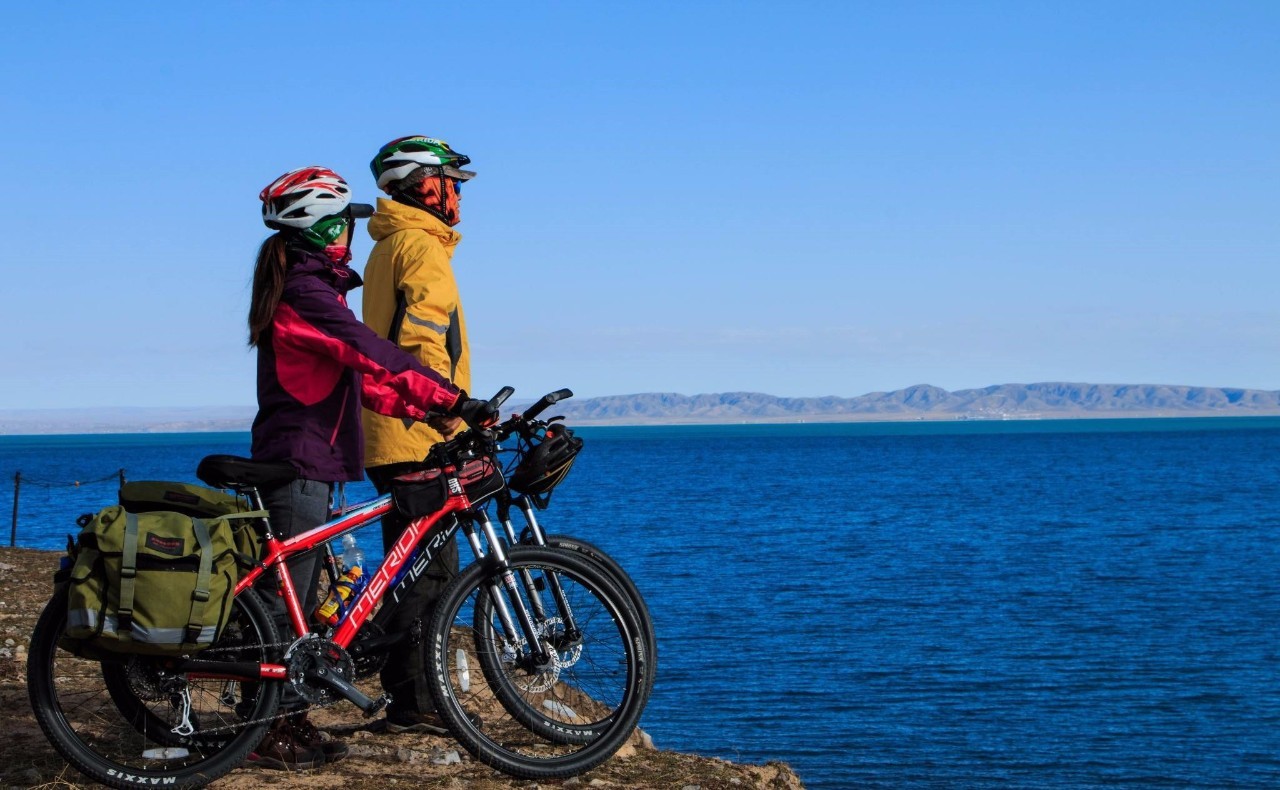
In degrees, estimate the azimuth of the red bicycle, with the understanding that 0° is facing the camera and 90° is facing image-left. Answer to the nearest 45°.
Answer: approximately 270°

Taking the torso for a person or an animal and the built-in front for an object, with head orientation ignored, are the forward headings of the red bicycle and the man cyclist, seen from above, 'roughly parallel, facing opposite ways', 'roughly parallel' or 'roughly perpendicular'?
roughly parallel

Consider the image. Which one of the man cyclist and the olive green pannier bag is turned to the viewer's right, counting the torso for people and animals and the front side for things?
the man cyclist

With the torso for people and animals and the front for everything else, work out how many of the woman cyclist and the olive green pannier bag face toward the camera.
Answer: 1

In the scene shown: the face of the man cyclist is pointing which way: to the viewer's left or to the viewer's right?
to the viewer's right

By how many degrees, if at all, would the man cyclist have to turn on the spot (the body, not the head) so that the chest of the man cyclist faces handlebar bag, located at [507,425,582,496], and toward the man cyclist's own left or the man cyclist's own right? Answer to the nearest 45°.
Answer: approximately 45° to the man cyclist's own right

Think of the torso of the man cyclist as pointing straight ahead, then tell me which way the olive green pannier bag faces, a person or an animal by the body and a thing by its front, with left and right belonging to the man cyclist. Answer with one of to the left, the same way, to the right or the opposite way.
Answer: to the right

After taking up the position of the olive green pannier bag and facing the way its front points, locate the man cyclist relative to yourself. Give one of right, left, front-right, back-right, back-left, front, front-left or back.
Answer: back-left

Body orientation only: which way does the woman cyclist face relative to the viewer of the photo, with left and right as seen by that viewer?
facing to the right of the viewer

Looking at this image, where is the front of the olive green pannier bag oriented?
toward the camera

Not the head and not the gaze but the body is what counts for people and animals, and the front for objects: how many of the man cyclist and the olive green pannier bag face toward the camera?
1

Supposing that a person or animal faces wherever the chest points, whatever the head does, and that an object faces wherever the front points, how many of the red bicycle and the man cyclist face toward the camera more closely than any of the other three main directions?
0

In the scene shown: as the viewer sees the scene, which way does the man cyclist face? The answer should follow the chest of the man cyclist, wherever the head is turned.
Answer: to the viewer's right

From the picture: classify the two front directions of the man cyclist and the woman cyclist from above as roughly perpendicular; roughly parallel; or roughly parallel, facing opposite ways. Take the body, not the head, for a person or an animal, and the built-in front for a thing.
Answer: roughly parallel

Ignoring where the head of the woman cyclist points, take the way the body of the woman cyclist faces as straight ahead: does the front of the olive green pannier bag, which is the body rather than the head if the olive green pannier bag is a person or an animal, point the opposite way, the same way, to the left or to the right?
to the right

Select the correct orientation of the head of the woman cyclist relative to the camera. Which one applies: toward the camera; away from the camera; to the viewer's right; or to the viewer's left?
to the viewer's right
